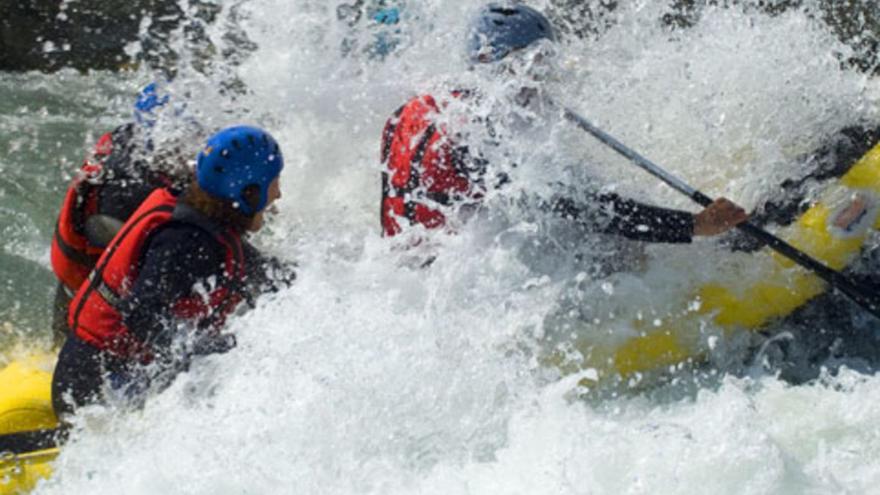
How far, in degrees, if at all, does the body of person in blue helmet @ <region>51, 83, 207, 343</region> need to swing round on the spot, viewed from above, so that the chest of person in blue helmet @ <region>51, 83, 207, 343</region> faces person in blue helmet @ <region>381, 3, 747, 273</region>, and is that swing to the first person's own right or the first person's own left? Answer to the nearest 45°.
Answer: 0° — they already face them

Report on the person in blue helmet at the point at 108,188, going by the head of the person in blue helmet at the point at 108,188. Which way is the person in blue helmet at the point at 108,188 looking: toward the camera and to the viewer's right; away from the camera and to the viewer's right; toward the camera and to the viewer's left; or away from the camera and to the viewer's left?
away from the camera and to the viewer's right

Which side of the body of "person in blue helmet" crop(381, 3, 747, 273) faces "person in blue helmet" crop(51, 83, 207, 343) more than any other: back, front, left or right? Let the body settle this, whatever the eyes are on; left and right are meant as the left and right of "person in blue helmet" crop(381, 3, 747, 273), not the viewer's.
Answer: back

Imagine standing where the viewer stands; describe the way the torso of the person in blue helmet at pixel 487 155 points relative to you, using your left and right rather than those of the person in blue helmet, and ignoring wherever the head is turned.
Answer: facing to the right of the viewer

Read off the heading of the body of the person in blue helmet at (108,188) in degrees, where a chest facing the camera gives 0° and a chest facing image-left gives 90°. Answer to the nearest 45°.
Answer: approximately 270°
